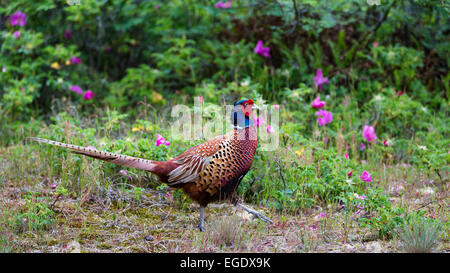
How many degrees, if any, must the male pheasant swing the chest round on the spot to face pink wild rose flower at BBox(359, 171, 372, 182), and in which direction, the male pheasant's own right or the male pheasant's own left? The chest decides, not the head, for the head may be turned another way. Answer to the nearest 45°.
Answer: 0° — it already faces it

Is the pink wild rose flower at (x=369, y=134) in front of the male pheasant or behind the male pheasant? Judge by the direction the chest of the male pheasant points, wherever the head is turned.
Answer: in front

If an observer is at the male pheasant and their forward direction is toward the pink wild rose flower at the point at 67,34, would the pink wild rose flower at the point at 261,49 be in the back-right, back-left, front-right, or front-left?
front-right

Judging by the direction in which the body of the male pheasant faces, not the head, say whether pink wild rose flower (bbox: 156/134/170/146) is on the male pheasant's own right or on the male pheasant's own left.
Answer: on the male pheasant's own left

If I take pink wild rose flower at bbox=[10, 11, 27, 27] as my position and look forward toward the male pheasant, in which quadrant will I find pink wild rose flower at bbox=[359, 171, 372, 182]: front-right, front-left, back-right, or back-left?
front-left

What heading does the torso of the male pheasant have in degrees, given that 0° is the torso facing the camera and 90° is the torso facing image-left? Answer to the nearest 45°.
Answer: approximately 270°

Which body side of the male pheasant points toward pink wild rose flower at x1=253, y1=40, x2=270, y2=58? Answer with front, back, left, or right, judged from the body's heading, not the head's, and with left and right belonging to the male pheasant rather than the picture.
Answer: left

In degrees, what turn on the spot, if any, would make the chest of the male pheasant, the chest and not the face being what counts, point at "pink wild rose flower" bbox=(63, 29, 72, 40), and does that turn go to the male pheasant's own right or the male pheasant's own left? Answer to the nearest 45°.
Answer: approximately 90° to the male pheasant's own left
